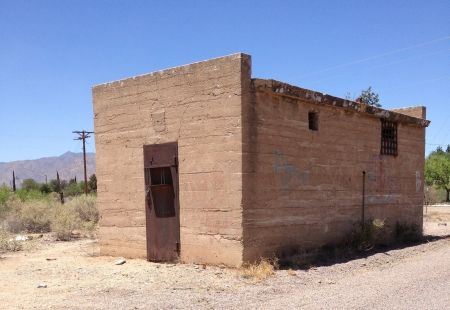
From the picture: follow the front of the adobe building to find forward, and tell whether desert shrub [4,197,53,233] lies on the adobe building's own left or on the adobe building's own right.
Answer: on the adobe building's own right

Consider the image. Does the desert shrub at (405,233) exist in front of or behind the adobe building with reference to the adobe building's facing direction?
behind

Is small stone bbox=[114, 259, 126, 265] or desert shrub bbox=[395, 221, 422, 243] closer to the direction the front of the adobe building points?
the small stone

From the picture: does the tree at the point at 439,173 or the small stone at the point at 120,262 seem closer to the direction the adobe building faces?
the small stone

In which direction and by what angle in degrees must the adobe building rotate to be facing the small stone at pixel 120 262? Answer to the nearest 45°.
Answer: approximately 45° to its right

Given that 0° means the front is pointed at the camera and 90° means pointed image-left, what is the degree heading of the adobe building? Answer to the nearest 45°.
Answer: approximately 45°
